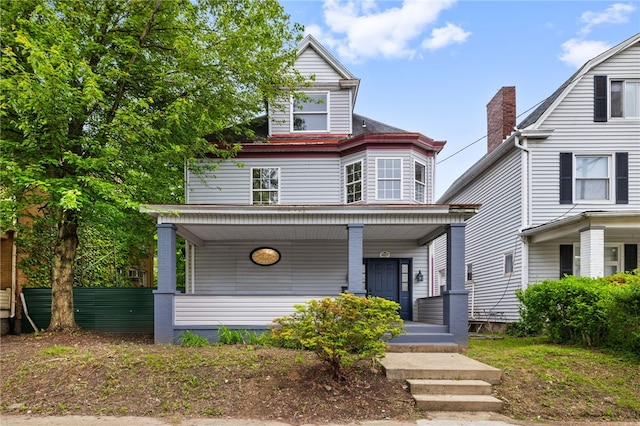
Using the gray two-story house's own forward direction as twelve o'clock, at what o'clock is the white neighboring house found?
The white neighboring house is roughly at 9 o'clock from the gray two-story house.

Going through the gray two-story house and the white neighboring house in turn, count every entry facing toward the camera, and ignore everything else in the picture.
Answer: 2

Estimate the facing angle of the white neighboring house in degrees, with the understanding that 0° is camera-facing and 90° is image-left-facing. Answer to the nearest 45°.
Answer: approximately 0°

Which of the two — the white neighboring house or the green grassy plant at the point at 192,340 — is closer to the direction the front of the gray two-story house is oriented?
the green grassy plant

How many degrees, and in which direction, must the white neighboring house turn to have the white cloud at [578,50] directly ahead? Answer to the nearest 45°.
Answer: approximately 180°

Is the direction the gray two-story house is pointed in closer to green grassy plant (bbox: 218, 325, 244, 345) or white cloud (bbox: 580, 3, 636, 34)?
the green grassy plant

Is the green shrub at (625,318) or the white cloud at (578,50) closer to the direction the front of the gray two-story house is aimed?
the green shrub
